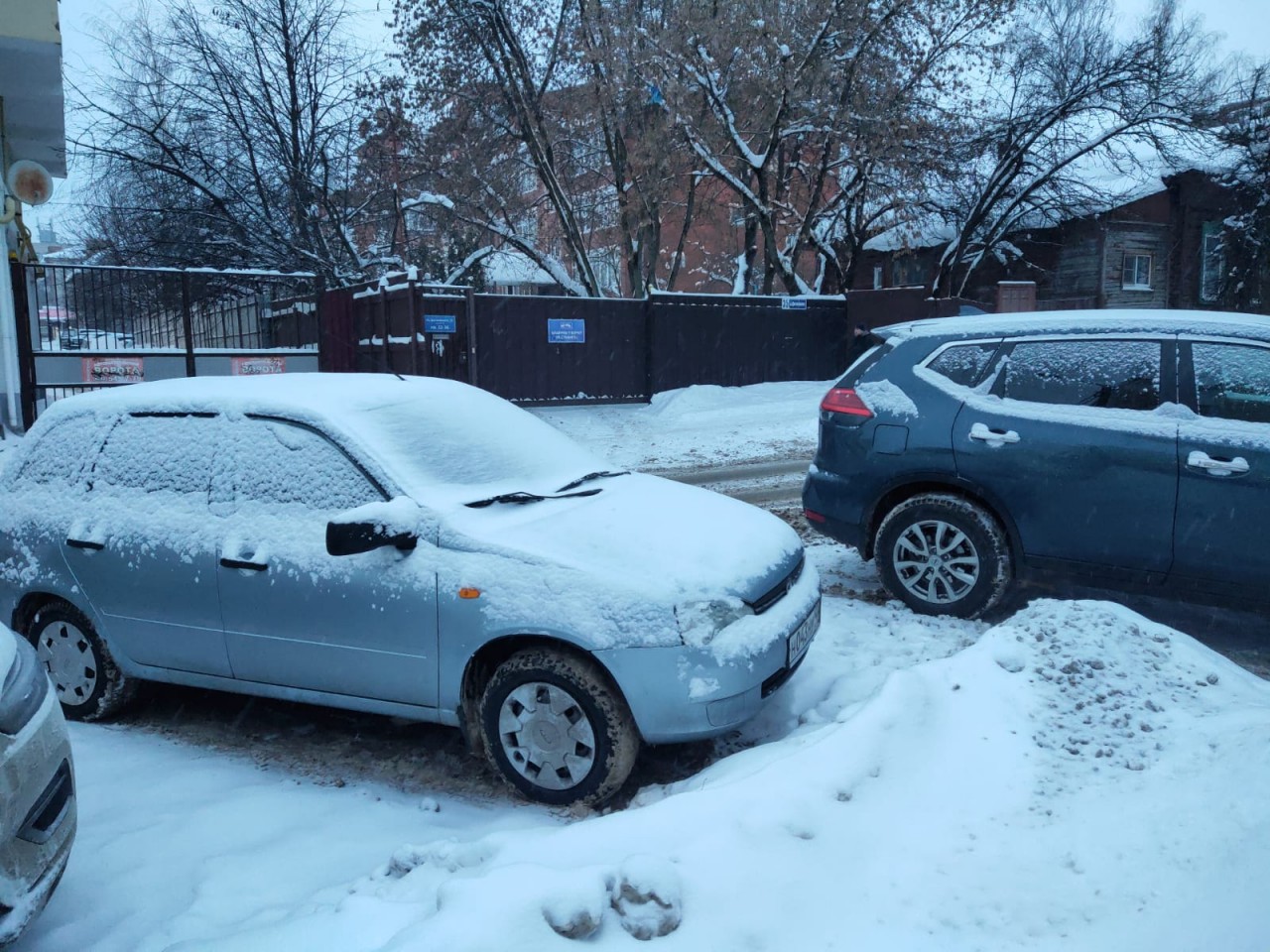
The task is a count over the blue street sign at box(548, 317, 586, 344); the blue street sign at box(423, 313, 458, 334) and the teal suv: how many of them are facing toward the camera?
2

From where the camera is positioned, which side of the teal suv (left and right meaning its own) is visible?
right

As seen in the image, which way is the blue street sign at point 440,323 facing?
toward the camera

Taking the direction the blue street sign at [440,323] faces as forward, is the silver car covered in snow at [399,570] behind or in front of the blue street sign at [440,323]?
in front

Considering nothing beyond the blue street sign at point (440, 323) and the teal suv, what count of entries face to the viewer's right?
1

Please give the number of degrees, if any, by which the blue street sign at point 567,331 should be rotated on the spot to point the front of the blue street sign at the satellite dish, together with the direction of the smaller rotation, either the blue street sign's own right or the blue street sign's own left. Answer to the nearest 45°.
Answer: approximately 45° to the blue street sign's own right

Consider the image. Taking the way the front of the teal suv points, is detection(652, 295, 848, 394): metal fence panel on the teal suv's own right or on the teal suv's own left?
on the teal suv's own left

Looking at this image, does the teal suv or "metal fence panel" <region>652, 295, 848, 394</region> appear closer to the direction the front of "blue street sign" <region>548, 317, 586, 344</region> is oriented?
the teal suv

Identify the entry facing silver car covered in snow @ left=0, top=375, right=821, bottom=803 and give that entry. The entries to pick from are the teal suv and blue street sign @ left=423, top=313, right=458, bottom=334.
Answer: the blue street sign

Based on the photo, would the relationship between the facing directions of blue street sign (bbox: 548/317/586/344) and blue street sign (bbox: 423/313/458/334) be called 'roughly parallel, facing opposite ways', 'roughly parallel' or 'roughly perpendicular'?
roughly parallel

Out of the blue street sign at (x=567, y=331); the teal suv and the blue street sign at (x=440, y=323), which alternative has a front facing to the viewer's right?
the teal suv

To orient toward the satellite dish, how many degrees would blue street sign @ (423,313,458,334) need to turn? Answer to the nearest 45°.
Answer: approximately 90° to its right

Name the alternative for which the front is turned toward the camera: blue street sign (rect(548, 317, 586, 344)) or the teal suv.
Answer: the blue street sign
